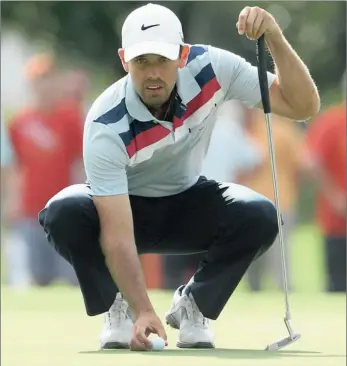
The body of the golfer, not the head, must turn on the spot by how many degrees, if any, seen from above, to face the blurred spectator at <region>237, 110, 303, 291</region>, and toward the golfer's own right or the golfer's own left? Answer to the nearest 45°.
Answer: approximately 180°

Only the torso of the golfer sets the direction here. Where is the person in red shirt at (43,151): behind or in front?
behind

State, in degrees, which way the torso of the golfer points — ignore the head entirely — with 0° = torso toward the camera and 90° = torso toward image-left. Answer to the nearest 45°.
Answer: approximately 0°

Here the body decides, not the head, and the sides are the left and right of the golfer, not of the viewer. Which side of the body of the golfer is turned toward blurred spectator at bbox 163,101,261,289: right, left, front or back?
back
